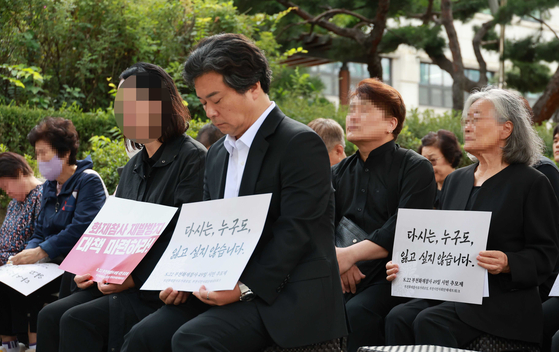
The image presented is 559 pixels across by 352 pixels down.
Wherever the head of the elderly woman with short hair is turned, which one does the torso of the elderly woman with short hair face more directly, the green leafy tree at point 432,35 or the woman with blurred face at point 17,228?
the woman with blurred face

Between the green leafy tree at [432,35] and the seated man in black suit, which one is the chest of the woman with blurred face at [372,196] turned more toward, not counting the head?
the seated man in black suit

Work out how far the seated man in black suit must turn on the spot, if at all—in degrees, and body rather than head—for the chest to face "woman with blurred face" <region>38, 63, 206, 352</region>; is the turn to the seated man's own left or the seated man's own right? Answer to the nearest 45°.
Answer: approximately 90° to the seated man's own right

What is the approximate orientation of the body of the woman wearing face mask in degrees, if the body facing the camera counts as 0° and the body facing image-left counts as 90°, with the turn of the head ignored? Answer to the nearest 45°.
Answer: approximately 45°

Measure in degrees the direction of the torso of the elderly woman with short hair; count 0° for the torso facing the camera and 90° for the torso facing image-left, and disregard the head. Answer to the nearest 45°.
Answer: approximately 45°

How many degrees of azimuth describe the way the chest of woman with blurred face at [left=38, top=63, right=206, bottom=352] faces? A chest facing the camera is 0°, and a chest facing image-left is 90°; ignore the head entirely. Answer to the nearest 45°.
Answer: approximately 45°

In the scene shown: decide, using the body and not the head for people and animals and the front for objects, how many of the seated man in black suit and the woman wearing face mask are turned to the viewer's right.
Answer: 0

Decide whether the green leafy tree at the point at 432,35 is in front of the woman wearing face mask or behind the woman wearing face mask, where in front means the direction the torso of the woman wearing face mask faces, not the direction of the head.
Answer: behind
